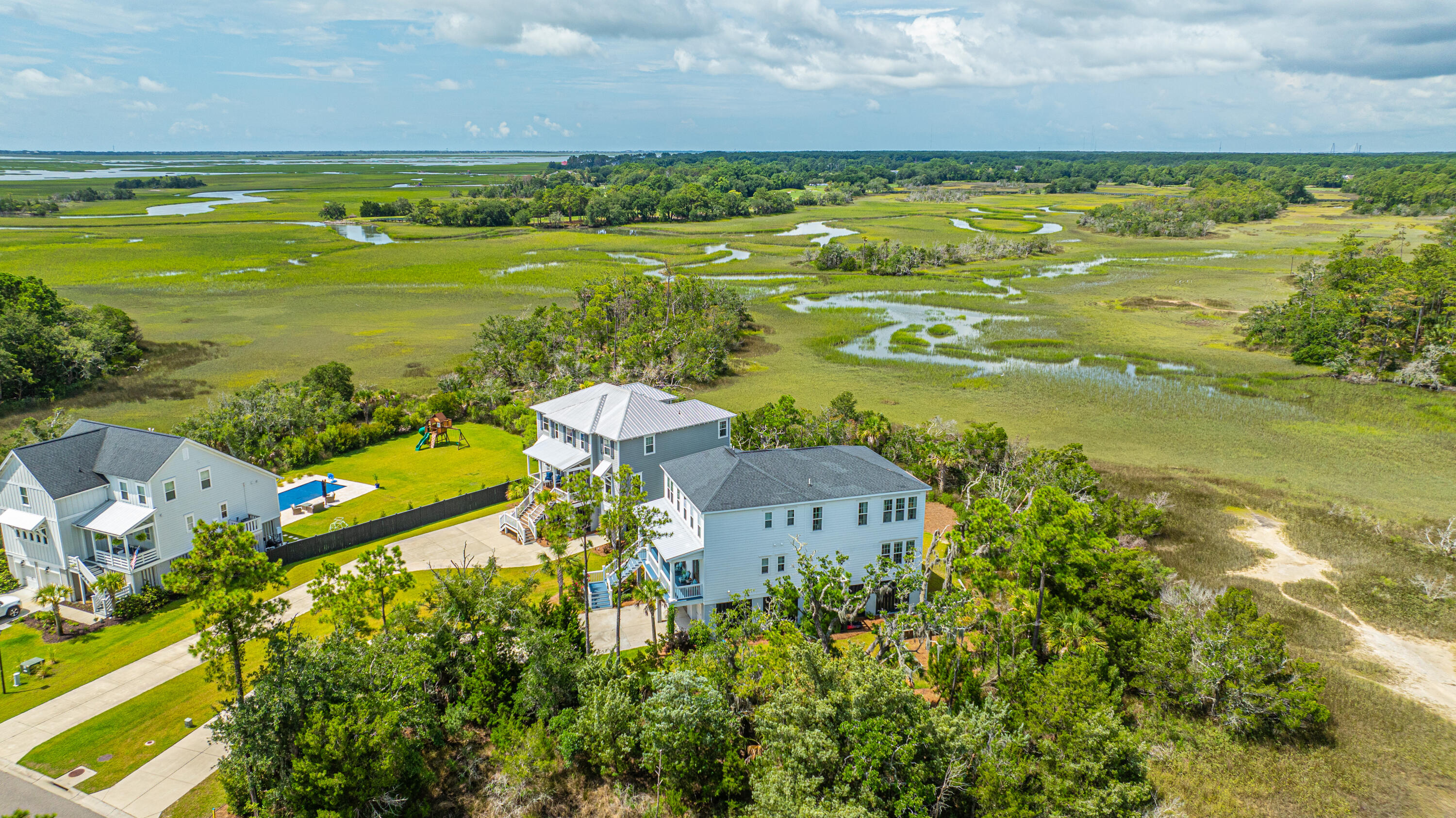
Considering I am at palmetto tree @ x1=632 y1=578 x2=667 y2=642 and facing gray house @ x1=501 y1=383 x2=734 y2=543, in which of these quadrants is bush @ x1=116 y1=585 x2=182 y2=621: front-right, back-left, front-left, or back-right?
front-left

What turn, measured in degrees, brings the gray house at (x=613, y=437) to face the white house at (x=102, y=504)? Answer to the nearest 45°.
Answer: approximately 45° to its right

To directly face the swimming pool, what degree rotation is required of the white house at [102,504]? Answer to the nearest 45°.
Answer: approximately 180°

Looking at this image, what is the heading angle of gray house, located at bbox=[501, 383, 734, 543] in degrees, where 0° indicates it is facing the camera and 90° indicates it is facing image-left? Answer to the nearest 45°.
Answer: approximately 45°

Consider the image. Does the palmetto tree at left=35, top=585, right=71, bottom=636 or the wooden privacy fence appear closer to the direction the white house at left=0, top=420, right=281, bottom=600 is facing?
the palmetto tree

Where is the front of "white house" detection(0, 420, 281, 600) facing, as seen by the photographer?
facing the viewer and to the left of the viewer

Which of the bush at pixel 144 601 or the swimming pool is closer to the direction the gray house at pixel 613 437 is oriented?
the bush

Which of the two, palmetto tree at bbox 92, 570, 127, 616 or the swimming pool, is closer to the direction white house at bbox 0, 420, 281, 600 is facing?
the palmetto tree

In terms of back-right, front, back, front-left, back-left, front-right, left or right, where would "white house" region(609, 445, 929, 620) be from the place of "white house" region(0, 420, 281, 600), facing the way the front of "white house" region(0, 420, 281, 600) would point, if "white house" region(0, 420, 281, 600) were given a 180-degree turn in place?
right

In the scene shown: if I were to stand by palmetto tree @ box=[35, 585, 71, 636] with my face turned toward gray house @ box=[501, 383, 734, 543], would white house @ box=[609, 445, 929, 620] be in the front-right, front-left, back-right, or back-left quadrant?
front-right

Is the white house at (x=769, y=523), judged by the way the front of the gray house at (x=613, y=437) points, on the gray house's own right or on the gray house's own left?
on the gray house's own left

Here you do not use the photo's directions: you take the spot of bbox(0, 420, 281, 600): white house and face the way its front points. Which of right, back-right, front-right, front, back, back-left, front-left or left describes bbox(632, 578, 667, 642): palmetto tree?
left

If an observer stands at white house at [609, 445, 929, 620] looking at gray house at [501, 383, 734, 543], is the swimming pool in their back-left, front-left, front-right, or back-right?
front-left

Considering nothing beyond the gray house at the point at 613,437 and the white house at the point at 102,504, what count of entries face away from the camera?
0
